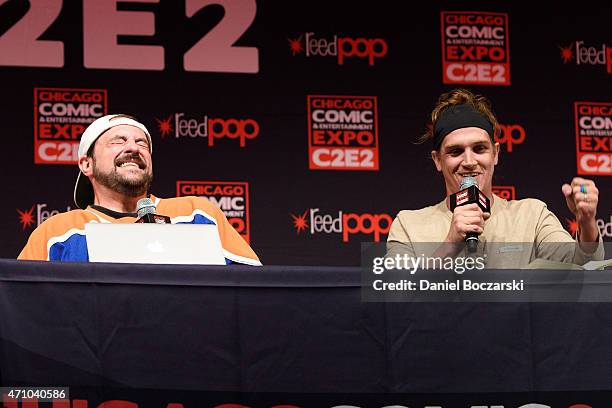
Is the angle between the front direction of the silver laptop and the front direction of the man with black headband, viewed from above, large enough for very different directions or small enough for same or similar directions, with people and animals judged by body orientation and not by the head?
very different directions

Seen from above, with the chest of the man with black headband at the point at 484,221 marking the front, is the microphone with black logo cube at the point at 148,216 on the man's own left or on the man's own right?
on the man's own right

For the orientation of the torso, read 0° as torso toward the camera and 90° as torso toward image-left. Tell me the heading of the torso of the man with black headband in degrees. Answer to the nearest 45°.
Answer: approximately 0°

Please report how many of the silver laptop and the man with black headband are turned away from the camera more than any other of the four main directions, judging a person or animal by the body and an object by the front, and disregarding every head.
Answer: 1

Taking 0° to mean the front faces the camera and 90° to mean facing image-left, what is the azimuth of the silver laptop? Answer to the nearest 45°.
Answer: approximately 180°
